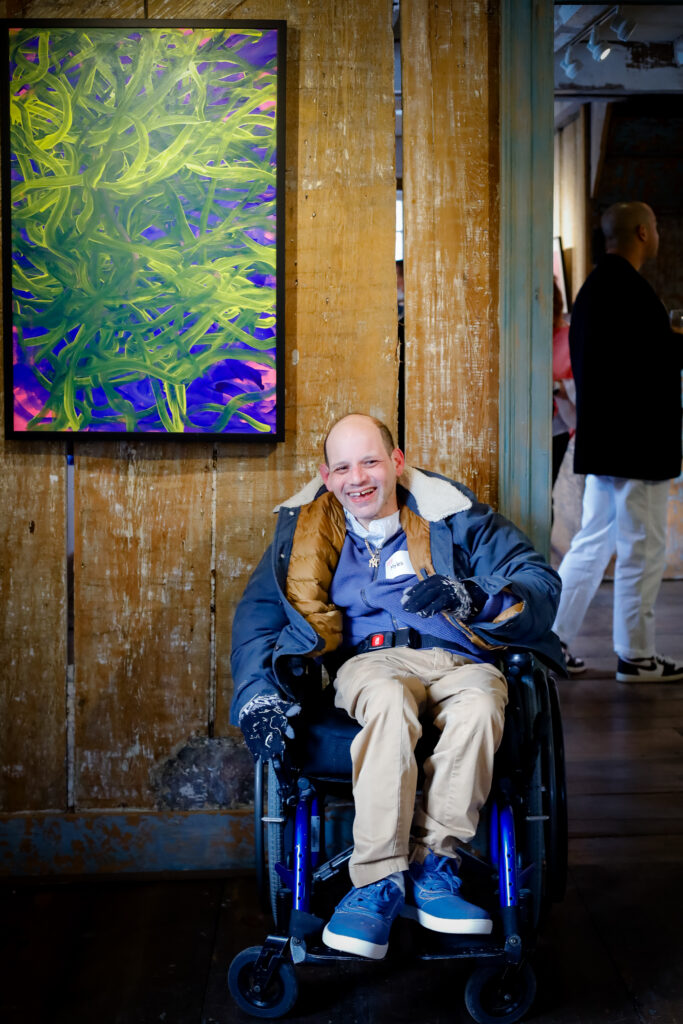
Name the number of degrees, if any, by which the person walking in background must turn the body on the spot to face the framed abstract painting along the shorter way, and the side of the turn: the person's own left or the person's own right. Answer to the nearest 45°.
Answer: approximately 135° to the person's own right

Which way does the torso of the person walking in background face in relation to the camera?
to the viewer's right

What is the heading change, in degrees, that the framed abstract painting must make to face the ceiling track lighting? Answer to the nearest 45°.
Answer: approximately 135° to its left

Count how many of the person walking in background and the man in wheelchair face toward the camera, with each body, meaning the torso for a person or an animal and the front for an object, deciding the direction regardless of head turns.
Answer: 1

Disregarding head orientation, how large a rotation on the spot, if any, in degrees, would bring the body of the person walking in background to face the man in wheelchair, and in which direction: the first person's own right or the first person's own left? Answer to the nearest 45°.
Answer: approximately 90° to the first person's own right
